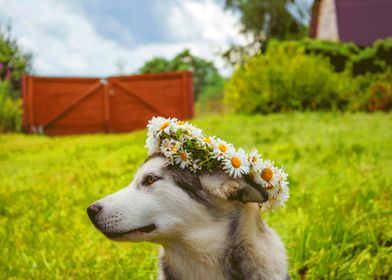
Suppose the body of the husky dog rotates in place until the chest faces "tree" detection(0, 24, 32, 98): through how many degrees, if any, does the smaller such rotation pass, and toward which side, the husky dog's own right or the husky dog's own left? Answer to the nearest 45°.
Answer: approximately 90° to the husky dog's own right

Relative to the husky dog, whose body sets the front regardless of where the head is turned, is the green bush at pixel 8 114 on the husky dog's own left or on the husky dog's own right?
on the husky dog's own right

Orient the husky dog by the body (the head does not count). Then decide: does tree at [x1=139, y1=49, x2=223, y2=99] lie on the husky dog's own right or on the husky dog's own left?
on the husky dog's own right

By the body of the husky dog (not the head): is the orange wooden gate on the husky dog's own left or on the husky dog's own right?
on the husky dog's own right
